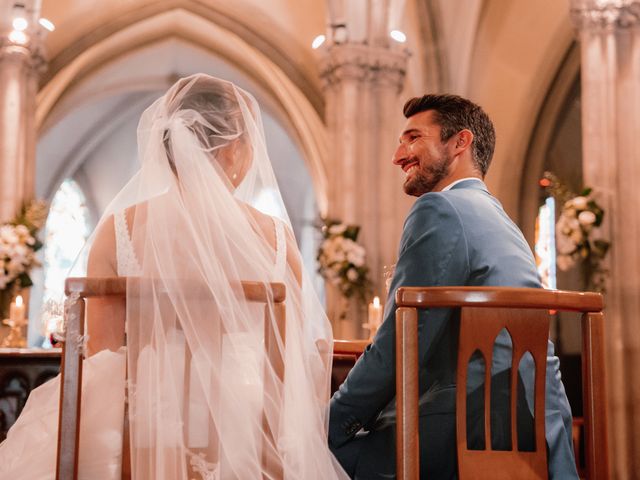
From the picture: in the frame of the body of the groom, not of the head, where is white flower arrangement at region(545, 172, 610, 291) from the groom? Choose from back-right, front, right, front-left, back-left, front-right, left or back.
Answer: front-right

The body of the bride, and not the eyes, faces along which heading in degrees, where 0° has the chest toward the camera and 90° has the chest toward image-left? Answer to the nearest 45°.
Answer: approximately 180°

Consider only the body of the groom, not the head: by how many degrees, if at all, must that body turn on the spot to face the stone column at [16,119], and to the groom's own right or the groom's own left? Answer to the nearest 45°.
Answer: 0° — they already face it

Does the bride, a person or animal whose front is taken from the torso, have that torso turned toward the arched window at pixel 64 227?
yes

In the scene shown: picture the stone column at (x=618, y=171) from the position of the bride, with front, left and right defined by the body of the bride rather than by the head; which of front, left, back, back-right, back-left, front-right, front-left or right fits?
front-right

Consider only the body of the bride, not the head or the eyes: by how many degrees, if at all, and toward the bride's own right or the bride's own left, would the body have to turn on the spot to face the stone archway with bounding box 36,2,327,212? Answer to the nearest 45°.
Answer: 0° — they already face it

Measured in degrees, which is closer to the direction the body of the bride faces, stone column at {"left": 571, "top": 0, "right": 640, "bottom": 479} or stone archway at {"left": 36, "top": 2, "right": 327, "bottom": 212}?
the stone archway

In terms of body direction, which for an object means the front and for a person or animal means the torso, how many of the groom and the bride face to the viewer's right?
0

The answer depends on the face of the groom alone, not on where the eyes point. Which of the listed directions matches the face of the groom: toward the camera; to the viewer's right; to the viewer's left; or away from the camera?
to the viewer's left

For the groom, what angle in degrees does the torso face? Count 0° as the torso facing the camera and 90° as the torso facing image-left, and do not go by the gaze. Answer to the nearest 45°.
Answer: approximately 135°

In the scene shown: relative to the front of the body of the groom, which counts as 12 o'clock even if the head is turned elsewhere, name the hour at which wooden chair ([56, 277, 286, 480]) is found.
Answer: The wooden chair is roughly at 10 o'clock from the groom.

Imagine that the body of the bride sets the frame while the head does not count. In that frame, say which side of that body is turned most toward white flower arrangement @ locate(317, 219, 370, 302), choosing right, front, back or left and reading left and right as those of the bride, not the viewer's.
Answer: front
